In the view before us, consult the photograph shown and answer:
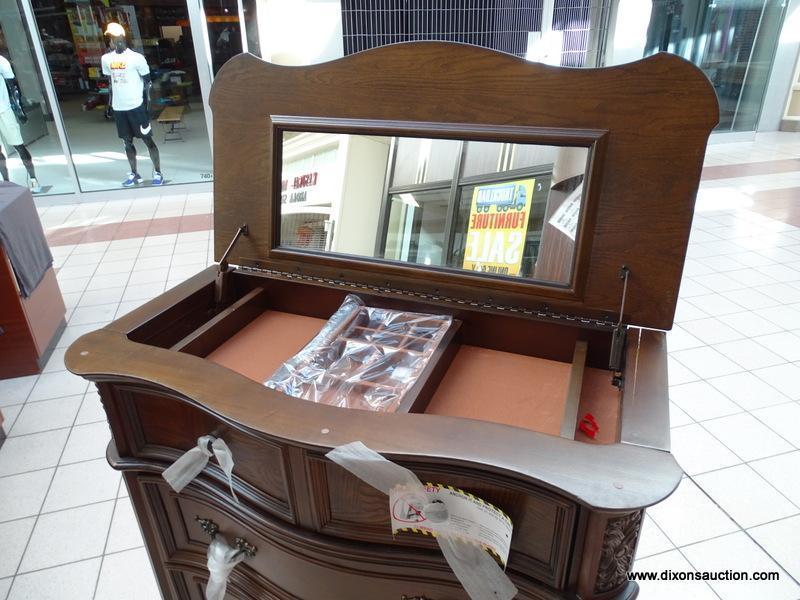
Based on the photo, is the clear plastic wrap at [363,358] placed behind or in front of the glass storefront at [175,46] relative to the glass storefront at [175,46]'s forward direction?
in front

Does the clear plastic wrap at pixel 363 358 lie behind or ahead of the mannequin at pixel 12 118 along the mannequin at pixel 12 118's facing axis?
ahead

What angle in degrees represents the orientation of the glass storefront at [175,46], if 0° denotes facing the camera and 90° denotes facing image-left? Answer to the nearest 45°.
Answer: approximately 0°

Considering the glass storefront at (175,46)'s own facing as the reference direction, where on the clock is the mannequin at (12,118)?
The mannequin is roughly at 2 o'clock from the glass storefront.

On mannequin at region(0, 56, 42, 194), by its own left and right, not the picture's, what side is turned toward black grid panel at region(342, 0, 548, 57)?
left

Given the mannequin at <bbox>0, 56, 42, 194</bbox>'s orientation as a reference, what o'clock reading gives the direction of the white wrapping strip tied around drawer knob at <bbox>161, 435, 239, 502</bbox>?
The white wrapping strip tied around drawer knob is roughly at 12 o'clock from the mannequin.

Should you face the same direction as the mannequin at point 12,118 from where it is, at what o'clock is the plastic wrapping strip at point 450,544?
The plastic wrapping strip is roughly at 12 o'clock from the mannequin.

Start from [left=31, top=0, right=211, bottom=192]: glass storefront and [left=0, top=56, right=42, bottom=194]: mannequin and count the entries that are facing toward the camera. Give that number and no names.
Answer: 2
